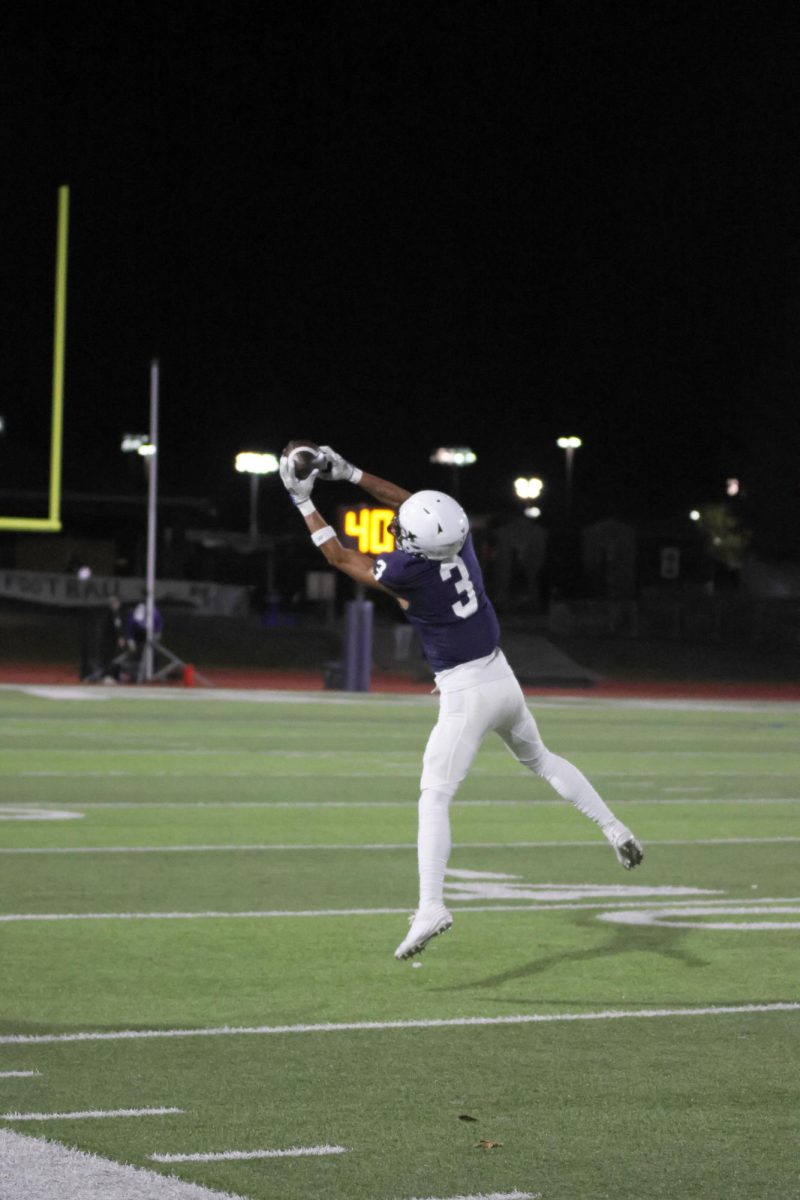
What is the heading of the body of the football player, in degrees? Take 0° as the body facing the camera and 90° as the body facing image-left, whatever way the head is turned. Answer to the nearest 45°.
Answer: approximately 135°

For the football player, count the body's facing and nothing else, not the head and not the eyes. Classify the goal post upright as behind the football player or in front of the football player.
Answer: in front
